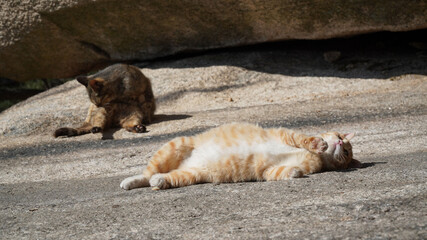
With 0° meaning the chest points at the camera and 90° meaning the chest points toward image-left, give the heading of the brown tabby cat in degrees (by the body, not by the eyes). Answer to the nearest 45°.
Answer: approximately 45°

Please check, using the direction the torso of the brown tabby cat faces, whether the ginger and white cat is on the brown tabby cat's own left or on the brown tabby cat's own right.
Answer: on the brown tabby cat's own left

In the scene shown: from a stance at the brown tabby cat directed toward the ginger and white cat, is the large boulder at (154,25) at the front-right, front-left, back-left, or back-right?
back-left
